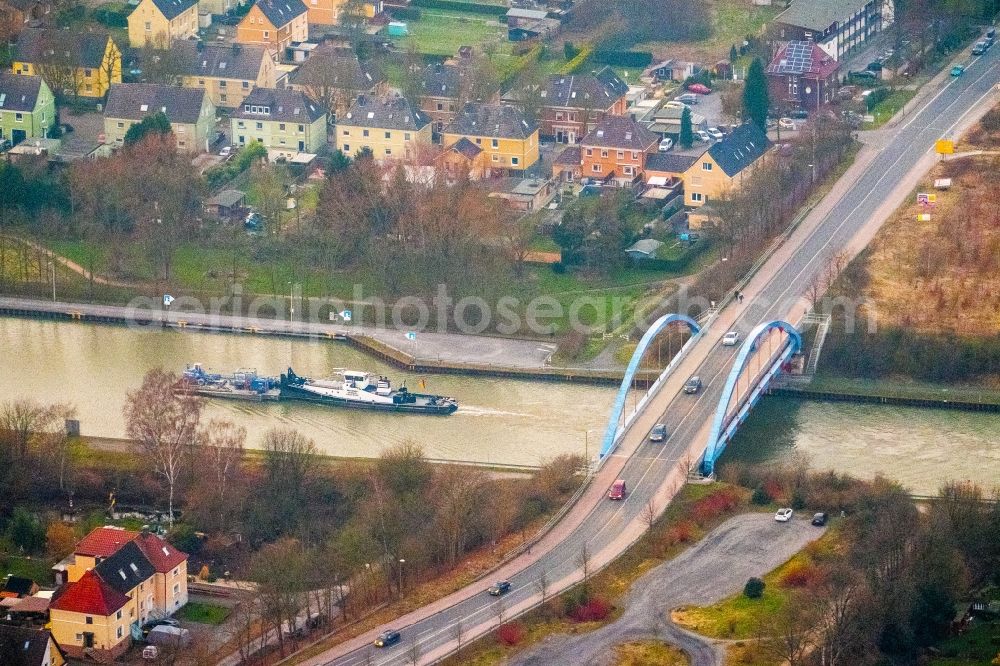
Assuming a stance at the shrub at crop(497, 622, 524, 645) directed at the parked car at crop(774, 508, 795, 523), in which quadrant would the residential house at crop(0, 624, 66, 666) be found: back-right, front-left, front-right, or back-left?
back-left

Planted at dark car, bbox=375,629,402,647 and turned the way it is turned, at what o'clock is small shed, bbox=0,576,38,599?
The small shed is roughly at 2 o'clock from the dark car.

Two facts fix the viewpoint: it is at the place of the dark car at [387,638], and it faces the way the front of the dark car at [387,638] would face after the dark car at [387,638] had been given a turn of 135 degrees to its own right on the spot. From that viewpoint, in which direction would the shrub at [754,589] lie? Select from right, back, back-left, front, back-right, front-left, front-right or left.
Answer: right

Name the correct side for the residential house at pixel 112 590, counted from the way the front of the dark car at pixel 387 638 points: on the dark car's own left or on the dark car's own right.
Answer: on the dark car's own right

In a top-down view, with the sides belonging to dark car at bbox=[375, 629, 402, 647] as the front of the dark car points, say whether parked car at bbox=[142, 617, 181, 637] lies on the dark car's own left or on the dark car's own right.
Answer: on the dark car's own right

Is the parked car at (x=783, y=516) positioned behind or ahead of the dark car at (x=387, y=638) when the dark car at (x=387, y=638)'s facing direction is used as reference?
behind

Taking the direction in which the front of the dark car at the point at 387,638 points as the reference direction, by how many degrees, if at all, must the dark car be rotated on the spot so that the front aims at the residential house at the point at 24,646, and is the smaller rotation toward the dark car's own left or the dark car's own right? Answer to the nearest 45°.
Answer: approximately 45° to the dark car's own right

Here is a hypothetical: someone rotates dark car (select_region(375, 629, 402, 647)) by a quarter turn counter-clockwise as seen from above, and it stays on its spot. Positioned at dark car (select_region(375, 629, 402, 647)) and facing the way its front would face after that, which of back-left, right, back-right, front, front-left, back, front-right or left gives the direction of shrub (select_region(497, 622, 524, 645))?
front-left

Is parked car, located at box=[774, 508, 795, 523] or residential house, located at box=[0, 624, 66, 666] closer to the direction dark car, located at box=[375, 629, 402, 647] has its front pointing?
the residential house

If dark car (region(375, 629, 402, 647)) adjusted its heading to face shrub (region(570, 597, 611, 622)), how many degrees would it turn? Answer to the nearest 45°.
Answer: approximately 135° to its left

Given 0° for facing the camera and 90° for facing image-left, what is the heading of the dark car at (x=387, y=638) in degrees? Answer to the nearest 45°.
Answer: approximately 45°
